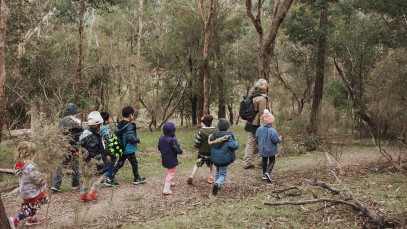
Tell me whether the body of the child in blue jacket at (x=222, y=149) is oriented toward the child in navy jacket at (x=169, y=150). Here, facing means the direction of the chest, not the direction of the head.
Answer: no

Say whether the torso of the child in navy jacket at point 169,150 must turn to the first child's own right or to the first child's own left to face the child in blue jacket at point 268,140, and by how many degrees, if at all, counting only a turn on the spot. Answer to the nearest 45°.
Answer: approximately 45° to the first child's own right

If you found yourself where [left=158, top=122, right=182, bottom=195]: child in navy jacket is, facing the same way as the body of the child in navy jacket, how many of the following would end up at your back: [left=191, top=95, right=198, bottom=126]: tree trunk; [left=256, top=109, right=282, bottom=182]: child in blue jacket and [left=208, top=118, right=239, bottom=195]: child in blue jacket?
0

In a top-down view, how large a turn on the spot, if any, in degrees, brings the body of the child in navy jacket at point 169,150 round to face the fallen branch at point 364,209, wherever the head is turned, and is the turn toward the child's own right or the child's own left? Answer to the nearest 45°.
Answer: approximately 90° to the child's own right

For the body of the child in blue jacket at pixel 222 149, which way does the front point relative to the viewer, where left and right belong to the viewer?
facing away from the viewer and to the right of the viewer

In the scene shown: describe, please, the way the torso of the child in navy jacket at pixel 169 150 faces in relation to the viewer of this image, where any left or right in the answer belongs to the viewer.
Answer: facing away from the viewer and to the right of the viewer

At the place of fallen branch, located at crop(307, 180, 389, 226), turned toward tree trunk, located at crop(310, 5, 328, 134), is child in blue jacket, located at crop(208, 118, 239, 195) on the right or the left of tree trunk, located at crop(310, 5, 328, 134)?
left

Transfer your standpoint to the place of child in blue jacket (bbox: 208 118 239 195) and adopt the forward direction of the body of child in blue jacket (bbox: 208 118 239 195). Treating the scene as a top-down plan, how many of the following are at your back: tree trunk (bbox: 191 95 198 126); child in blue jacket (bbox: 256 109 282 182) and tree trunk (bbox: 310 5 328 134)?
0

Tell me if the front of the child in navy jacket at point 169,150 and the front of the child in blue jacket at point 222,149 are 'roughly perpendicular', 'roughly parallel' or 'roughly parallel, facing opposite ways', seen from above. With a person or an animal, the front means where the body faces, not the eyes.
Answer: roughly parallel

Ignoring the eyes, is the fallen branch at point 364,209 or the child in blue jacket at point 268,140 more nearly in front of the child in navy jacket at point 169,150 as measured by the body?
the child in blue jacket

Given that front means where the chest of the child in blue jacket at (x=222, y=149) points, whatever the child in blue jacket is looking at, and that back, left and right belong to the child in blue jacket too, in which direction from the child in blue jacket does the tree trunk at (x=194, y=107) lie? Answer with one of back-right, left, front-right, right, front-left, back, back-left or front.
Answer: front-left

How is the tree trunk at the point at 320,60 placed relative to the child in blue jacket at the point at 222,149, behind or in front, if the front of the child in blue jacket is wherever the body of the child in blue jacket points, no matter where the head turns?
in front

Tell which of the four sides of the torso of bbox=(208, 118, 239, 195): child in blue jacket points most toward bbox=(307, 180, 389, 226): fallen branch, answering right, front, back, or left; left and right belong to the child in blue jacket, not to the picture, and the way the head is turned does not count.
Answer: right

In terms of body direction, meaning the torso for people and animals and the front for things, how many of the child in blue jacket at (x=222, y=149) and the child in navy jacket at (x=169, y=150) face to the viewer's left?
0

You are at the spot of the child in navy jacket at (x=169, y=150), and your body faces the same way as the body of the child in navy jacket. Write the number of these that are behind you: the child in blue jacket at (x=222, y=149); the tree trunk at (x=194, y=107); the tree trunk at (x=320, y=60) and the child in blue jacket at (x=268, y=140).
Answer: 0

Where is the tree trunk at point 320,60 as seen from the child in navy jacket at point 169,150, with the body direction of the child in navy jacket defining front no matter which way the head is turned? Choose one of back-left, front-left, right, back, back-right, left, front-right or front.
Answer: front

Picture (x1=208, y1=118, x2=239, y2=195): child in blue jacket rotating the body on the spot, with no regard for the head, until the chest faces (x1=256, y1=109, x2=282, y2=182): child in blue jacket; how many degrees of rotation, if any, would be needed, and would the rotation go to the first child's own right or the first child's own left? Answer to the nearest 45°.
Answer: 0° — they already face them

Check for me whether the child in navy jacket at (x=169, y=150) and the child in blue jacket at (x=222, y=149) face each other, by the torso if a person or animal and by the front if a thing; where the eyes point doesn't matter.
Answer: no

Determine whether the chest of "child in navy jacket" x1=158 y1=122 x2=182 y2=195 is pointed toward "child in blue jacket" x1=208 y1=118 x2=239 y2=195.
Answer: no
